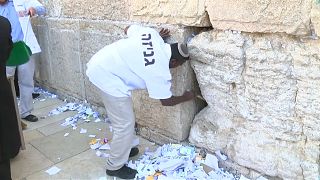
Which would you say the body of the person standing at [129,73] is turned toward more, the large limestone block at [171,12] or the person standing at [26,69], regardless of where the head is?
the large limestone block

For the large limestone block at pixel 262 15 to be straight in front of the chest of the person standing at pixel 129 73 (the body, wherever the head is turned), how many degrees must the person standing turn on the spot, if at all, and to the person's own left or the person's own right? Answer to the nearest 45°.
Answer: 0° — they already face it

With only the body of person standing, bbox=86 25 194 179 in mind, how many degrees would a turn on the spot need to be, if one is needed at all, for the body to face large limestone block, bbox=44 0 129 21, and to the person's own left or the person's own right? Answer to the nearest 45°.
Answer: approximately 90° to the person's own left

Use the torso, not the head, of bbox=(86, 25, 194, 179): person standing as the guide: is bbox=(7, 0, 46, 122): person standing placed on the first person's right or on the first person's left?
on the first person's left

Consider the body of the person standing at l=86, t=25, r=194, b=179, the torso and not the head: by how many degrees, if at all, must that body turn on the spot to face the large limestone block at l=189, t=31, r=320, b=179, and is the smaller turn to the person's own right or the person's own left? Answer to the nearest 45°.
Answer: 0° — they already face it

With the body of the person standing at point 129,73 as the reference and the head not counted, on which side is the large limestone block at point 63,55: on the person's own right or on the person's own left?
on the person's own left

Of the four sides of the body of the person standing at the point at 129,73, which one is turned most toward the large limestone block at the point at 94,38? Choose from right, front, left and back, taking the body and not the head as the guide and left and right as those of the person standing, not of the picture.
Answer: left

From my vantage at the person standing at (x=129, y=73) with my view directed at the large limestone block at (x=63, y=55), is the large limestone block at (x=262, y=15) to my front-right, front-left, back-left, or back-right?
back-right

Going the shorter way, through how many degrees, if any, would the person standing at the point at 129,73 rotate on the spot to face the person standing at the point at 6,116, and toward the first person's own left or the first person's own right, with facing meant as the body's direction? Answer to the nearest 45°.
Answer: approximately 180°
